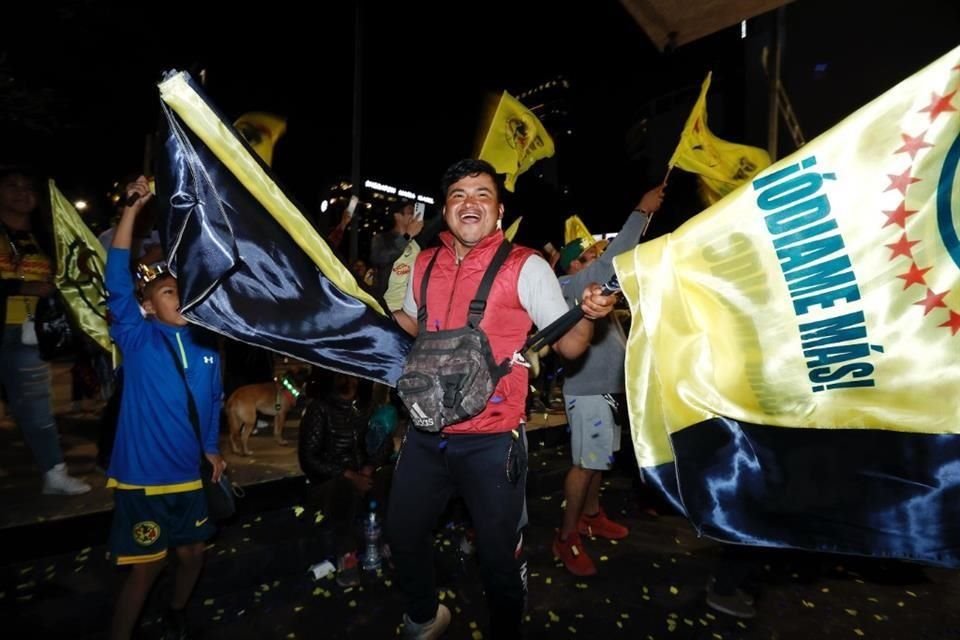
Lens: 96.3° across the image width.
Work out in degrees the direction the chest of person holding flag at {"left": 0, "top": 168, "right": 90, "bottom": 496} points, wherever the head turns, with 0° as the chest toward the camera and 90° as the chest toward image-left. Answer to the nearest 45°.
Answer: approximately 315°

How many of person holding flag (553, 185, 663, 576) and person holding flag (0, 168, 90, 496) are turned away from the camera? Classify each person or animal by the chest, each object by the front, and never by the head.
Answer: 0

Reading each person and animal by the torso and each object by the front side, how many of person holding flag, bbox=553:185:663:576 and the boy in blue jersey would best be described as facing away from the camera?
0

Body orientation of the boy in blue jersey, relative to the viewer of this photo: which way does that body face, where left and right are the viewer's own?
facing the viewer and to the right of the viewer

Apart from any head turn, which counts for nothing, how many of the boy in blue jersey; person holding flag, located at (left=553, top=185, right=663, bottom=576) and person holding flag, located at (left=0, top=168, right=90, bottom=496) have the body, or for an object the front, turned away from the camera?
0

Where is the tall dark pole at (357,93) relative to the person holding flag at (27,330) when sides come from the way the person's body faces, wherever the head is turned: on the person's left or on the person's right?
on the person's left
